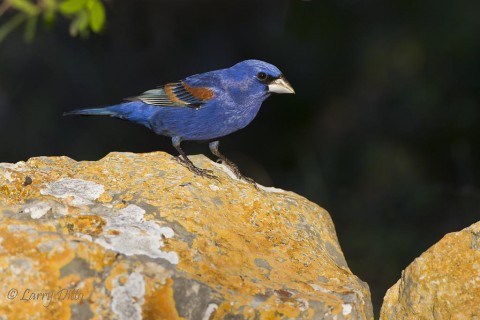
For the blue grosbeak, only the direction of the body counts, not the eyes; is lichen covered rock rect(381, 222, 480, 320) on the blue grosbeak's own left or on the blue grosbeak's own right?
on the blue grosbeak's own right

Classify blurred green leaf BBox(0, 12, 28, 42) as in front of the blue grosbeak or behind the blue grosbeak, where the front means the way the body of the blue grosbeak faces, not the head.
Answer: behind

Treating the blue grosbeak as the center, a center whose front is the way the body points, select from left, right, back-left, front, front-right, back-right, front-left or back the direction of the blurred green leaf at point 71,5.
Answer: back

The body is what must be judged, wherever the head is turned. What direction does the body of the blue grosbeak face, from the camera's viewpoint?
to the viewer's right

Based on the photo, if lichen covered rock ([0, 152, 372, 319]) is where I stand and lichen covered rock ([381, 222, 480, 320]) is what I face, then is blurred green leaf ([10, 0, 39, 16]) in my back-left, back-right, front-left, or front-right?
back-left

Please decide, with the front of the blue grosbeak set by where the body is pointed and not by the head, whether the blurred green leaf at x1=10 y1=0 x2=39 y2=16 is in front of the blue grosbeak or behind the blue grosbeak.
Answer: behind

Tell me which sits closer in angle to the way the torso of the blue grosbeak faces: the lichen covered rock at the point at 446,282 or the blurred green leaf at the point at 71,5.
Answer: the lichen covered rock
